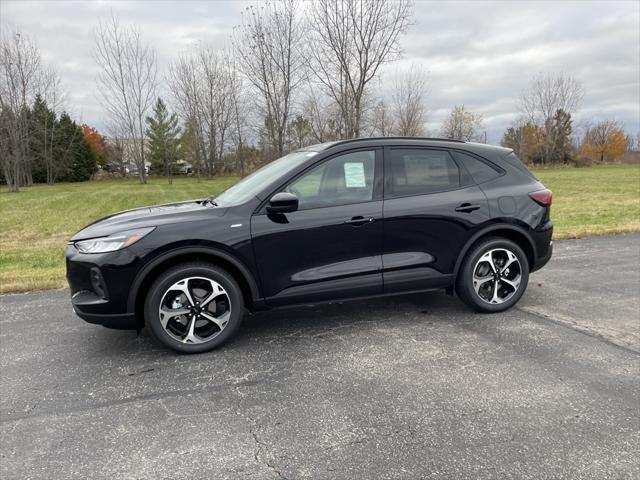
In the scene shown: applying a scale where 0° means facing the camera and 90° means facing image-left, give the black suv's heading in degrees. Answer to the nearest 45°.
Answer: approximately 90°
